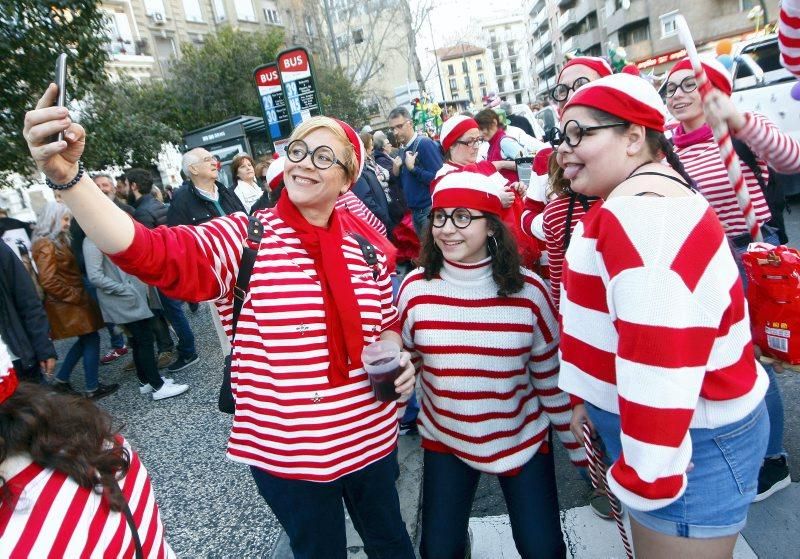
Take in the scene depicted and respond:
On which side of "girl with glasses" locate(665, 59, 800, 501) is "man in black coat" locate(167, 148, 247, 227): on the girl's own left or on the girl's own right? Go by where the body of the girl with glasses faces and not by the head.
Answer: on the girl's own right

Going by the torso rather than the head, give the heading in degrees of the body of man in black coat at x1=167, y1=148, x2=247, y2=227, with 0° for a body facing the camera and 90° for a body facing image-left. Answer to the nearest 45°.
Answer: approximately 315°

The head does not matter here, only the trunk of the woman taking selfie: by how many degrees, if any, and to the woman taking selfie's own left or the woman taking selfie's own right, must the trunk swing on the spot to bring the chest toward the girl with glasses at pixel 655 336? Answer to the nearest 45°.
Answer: approximately 45° to the woman taking selfie's own left

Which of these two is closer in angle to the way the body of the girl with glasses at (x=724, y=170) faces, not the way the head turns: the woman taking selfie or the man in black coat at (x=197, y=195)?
the woman taking selfie

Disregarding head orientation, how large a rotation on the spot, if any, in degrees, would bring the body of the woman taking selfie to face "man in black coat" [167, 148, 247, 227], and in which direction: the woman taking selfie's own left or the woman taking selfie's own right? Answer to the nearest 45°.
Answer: approximately 180°
